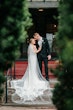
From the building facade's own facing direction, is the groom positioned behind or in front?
in front

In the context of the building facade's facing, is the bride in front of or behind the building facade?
in front

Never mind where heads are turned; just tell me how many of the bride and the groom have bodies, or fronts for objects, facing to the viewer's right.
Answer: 1

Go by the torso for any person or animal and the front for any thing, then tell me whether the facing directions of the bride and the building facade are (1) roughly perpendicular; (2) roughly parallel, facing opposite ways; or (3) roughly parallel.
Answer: roughly perpendicular

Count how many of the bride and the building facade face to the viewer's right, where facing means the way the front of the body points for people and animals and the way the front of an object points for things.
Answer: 1

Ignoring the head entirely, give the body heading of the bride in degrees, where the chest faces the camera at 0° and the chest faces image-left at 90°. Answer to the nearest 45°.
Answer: approximately 270°

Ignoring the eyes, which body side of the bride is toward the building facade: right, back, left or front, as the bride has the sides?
left

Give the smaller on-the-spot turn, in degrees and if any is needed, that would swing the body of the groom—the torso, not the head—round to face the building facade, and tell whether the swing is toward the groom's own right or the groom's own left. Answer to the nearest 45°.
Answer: approximately 135° to the groom's own right

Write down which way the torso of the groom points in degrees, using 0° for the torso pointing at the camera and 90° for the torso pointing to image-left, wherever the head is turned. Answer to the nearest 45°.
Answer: approximately 45°

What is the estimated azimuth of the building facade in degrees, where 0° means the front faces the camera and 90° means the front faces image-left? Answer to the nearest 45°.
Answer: approximately 0°
